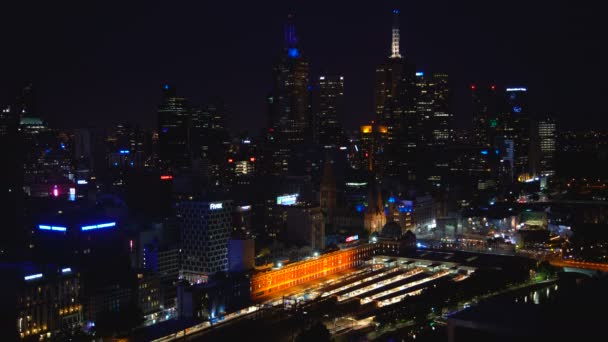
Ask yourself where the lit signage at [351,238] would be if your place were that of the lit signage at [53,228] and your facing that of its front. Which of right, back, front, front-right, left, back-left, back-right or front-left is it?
left

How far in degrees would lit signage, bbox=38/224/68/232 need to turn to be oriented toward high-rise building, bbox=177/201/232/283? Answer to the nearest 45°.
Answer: approximately 90° to its left

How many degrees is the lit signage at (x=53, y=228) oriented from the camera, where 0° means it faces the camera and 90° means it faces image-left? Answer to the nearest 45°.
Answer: approximately 0°

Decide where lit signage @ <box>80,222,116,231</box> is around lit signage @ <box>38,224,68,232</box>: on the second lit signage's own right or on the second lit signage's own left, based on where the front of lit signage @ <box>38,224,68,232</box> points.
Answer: on the second lit signage's own left

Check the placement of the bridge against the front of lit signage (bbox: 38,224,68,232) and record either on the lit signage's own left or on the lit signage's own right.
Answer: on the lit signage's own left

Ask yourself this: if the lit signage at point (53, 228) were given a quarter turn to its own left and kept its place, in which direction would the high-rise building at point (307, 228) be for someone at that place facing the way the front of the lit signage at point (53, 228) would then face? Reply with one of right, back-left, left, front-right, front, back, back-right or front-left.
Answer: front

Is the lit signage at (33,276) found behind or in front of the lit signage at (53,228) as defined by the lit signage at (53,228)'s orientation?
in front
